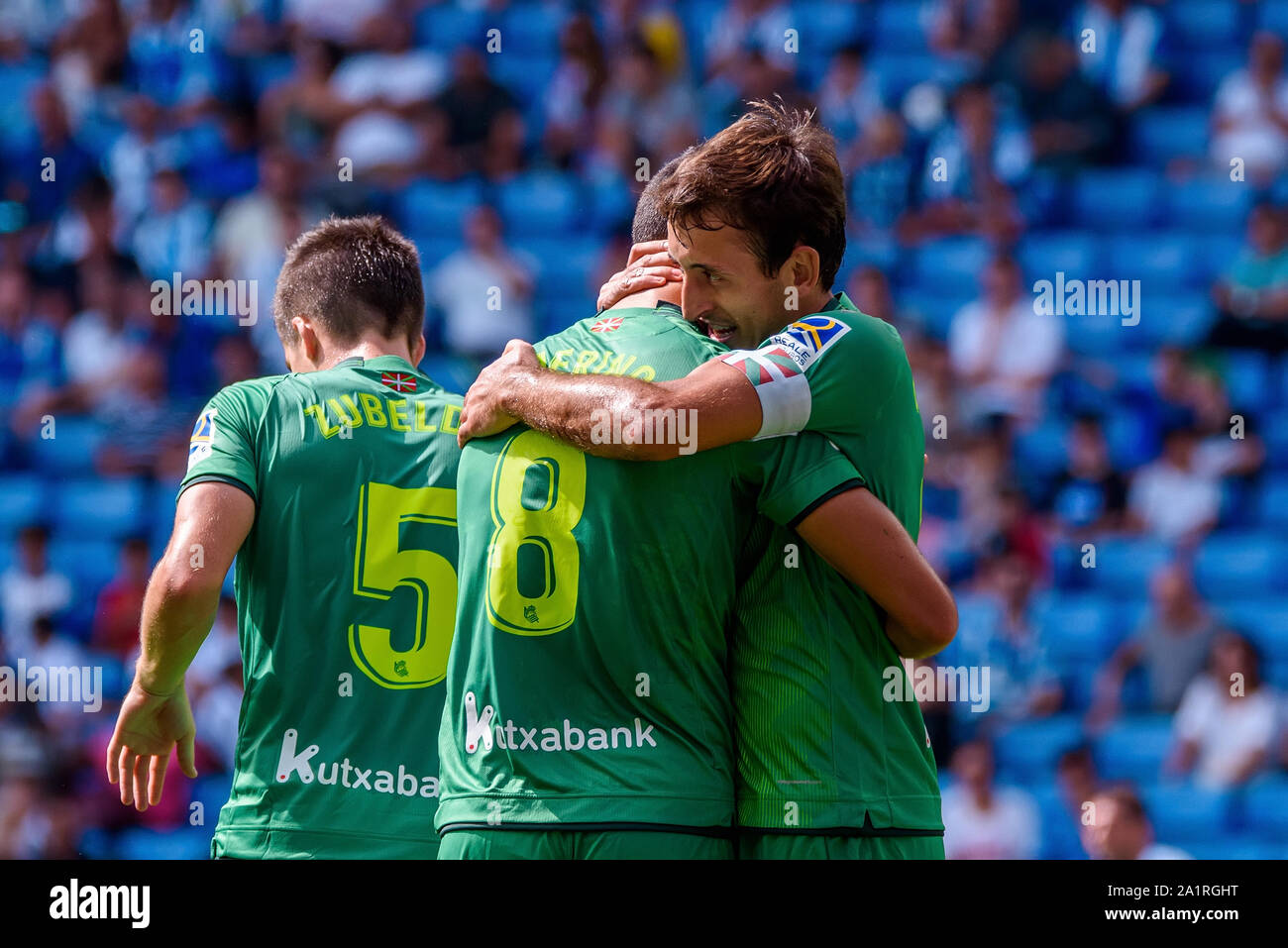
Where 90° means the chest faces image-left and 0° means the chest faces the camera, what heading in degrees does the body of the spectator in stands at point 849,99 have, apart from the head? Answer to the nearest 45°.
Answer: approximately 0°

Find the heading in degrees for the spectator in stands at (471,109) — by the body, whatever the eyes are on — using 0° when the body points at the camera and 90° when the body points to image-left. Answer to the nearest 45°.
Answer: approximately 0°

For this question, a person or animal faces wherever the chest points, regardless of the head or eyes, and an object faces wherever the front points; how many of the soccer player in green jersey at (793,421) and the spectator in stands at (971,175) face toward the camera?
1

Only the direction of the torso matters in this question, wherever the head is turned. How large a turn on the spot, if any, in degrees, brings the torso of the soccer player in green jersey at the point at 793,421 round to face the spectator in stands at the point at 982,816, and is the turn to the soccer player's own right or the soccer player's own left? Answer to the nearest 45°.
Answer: approximately 90° to the soccer player's own right
